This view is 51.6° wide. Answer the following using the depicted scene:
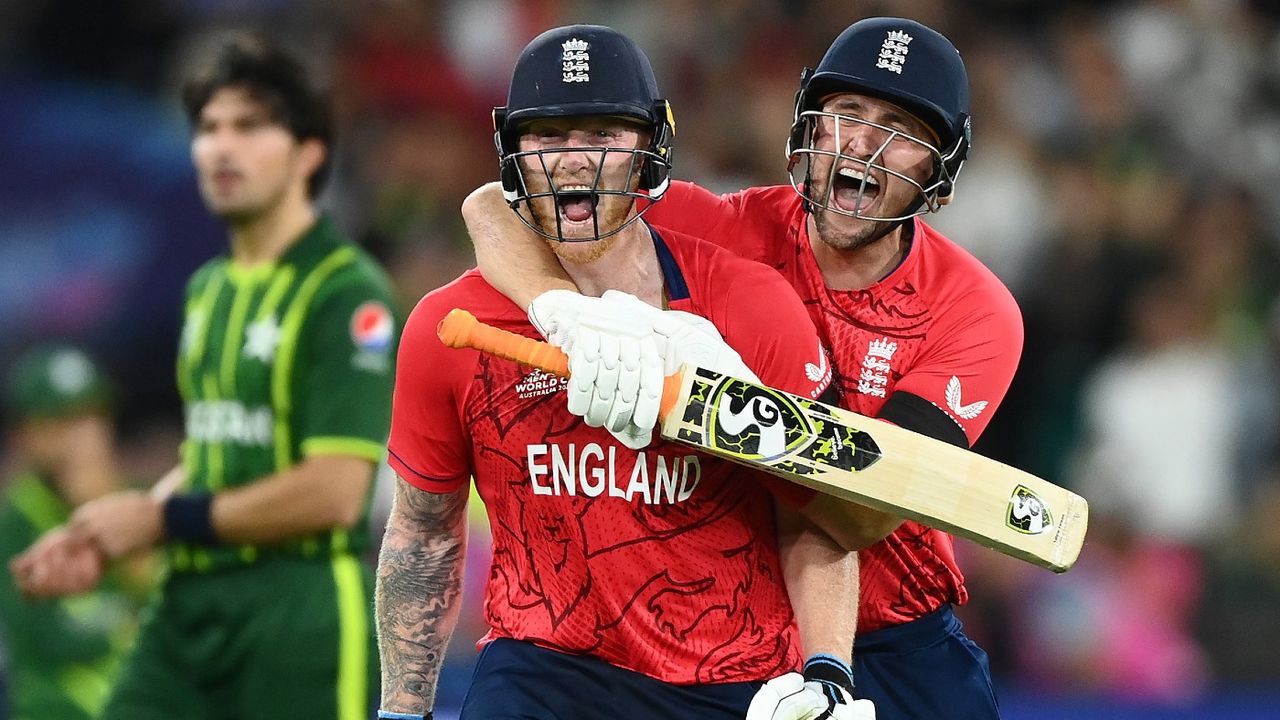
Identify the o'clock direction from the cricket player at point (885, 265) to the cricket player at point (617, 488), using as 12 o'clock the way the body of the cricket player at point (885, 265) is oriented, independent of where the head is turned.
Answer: the cricket player at point (617, 488) is roughly at 12 o'clock from the cricket player at point (885, 265).

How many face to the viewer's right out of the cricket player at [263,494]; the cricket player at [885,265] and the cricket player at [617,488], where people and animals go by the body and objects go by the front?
0

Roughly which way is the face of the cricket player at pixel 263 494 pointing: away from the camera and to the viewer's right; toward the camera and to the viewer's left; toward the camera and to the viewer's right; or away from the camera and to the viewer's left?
toward the camera and to the viewer's left

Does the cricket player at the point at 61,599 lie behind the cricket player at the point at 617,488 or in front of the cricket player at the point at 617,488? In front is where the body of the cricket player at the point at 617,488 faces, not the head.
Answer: behind

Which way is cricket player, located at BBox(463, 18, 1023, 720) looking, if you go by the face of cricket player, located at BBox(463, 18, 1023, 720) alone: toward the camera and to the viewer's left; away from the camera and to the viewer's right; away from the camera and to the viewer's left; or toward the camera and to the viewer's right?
toward the camera and to the viewer's left

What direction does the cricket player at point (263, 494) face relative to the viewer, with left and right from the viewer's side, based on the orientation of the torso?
facing the viewer and to the left of the viewer

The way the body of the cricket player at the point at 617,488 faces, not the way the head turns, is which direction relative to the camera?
toward the camera

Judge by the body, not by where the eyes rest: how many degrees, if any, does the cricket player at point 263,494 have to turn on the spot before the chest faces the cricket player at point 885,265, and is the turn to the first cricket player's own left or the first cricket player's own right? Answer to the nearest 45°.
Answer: approximately 90° to the first cricket player's own left

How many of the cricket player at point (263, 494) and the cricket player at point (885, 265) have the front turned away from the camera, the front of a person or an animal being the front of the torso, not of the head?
0

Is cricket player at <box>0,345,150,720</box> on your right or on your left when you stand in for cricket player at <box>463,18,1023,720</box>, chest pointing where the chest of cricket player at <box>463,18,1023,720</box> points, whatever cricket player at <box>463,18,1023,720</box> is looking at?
on your right
